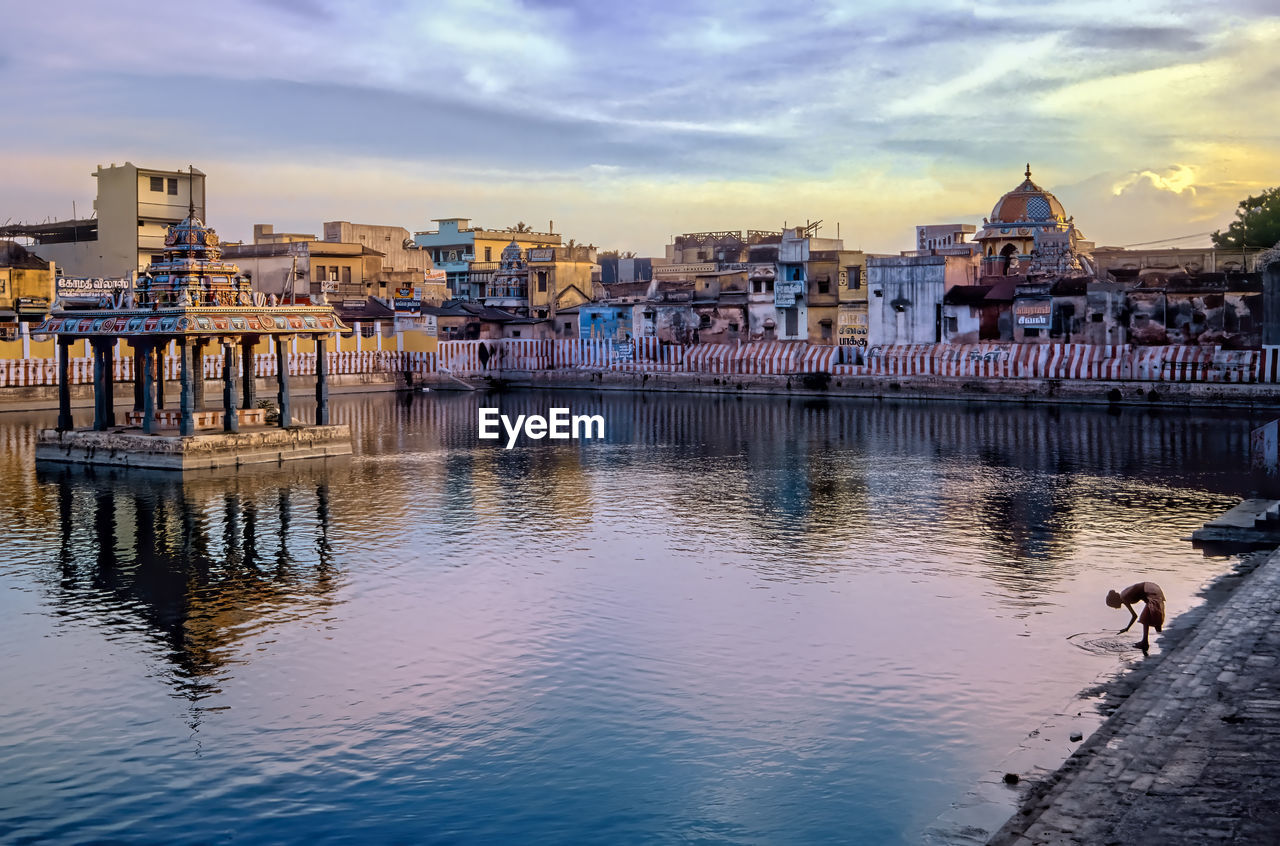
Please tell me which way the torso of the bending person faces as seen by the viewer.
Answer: to the viewer's left

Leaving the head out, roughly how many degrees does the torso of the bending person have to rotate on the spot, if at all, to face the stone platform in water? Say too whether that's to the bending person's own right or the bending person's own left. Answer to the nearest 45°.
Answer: approximately 45° to the bending person's own right
